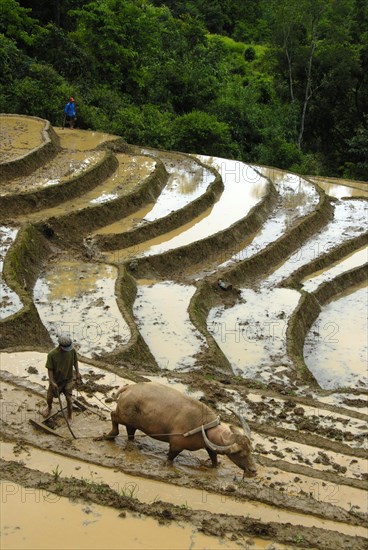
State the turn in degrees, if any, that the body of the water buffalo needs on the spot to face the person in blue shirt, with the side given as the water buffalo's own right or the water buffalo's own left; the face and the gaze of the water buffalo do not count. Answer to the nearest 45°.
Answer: approximately 135° to the water buffalo's own left

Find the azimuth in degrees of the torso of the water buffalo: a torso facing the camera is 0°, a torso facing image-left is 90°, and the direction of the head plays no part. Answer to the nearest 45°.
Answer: approximately 315°

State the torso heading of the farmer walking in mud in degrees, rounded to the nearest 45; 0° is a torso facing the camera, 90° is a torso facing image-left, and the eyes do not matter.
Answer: approximately 315°

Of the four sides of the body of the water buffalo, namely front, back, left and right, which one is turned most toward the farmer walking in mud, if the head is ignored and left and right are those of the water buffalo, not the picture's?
back

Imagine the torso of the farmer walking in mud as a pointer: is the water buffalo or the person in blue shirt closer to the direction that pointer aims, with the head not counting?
the water buffalo

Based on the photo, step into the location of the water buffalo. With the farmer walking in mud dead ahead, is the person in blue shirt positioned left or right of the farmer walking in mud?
right

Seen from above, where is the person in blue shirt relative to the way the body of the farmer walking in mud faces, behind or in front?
behind

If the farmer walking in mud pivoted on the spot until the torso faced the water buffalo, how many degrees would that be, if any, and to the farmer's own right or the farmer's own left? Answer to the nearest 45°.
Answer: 0° — they already face it
